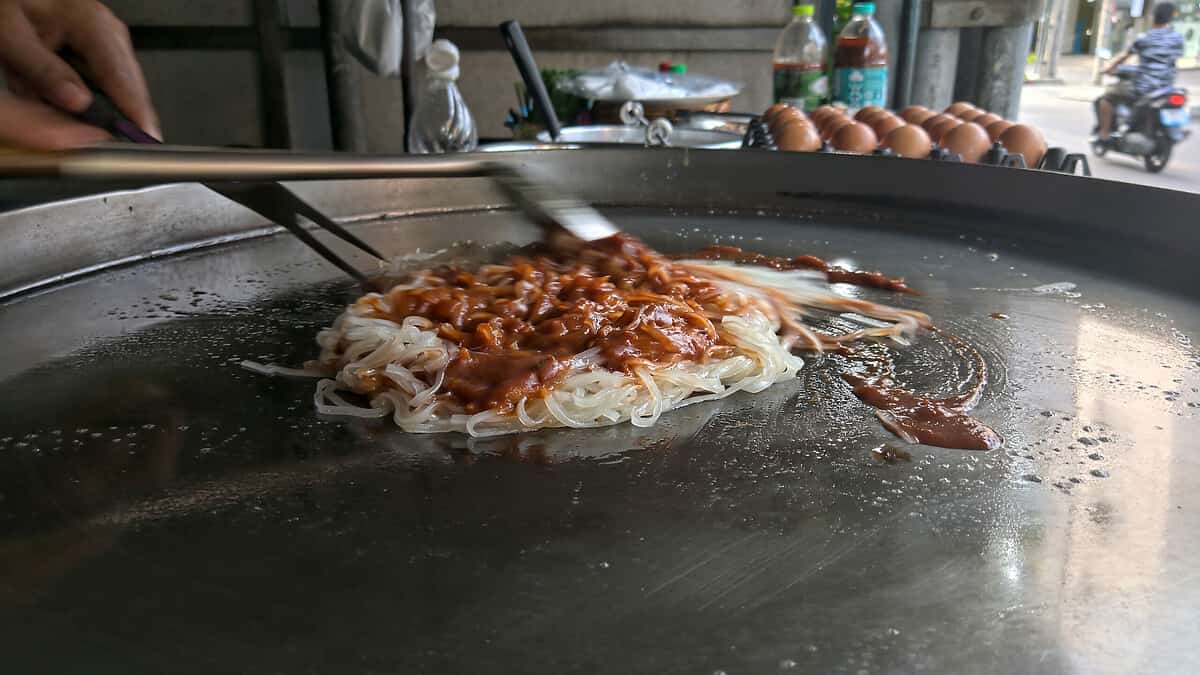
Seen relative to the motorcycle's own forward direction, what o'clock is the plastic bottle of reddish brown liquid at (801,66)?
The plastic bottle of reddish brown liquid is roughly at 8 o'clock from the motorcycle.

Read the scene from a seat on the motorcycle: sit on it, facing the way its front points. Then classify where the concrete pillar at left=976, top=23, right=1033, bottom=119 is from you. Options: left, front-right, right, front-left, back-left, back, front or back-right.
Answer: back-left

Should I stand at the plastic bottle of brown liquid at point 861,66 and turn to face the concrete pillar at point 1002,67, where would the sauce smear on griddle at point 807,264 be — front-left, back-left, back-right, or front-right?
back-right

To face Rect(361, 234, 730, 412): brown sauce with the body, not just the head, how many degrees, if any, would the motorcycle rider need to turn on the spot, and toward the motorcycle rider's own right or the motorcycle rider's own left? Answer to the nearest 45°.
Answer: approximately 135° to the motorcycle rider's own left

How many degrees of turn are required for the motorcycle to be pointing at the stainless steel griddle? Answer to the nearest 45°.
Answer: approximately 135° to its left

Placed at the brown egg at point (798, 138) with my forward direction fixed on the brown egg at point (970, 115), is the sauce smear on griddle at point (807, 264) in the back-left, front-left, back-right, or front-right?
back-right

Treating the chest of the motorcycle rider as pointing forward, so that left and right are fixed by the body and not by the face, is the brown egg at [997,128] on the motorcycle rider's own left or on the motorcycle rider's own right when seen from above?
on the motorcycle rider's own left

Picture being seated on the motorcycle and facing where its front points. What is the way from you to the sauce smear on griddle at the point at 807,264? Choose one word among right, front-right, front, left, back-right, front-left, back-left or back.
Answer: back-left

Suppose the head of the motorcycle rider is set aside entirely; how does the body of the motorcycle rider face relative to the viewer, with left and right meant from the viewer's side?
facing away from the viewer and to the left of the viewer

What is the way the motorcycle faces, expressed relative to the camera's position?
facing away from the viewer and to the left of the viewer

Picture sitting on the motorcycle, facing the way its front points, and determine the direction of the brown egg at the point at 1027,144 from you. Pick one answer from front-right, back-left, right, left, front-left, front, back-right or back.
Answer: back-left

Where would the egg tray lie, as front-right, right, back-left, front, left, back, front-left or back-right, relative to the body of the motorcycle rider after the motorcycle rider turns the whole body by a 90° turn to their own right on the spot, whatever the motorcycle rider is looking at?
back-right

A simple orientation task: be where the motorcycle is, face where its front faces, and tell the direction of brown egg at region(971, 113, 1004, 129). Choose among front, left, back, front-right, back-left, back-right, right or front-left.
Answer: back-left

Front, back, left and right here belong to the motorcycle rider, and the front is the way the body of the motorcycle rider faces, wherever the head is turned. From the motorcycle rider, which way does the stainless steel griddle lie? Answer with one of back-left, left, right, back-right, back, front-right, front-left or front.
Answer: back-left

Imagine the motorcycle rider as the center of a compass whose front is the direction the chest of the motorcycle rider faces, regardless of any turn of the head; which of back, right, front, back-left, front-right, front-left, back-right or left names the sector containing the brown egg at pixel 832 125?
back-left
